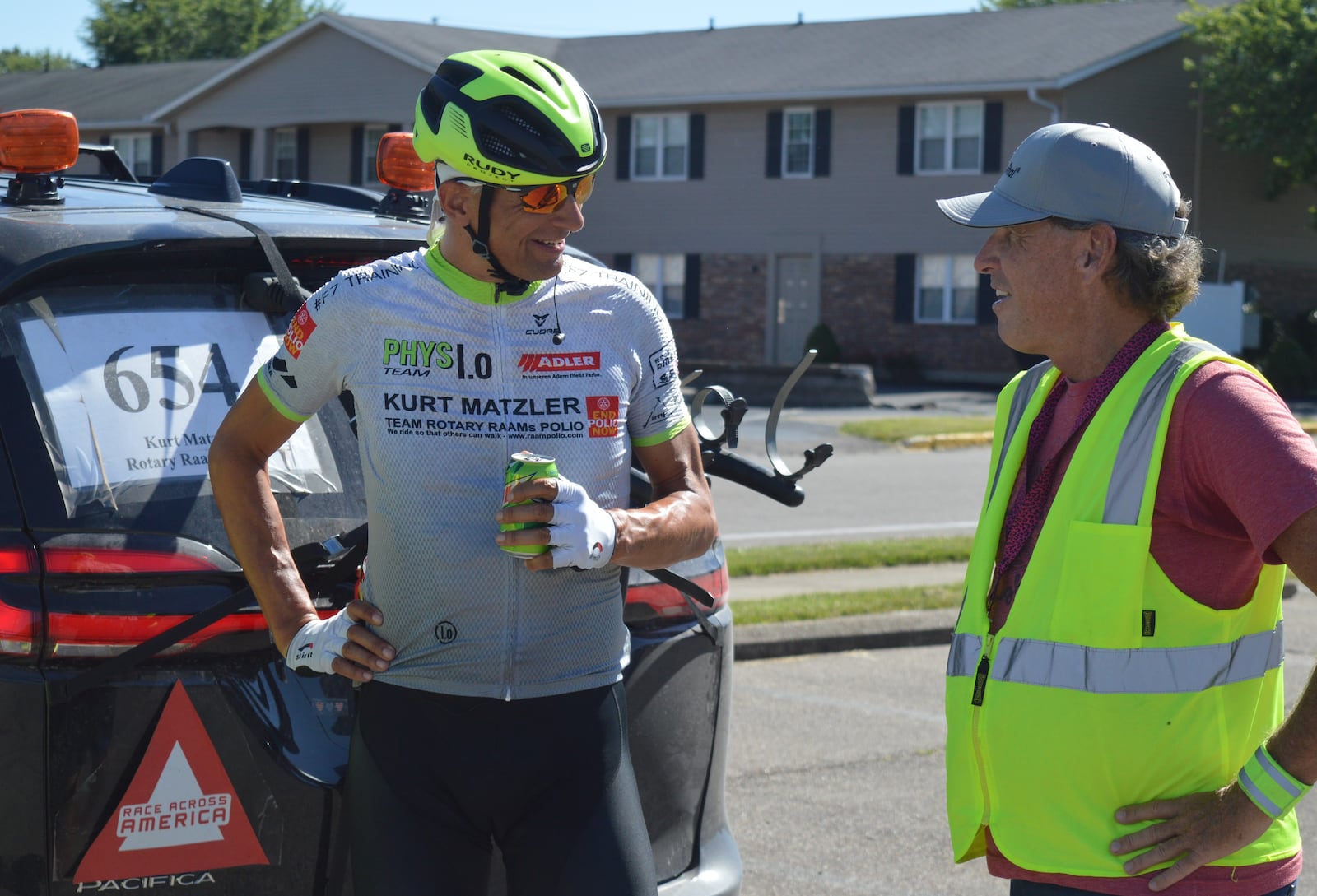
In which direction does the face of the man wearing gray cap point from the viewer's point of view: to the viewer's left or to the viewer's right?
to the viewer's left

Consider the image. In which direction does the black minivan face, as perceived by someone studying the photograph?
facing away from the viewer and to the left of the viewer

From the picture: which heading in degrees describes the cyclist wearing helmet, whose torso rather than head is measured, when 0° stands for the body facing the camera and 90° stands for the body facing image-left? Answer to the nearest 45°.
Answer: approximately 0°

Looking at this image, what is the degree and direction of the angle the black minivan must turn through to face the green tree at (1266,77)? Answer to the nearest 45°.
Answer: approximately 90° to its right

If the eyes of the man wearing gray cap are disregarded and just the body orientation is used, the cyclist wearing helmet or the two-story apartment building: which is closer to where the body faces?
the cyclist wearing helmet

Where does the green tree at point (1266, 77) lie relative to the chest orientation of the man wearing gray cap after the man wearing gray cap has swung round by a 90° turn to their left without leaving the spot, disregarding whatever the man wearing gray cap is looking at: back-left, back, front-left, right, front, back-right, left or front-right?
back-left

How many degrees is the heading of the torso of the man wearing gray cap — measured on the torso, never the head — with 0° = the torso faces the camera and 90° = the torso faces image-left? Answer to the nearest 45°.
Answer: approximately 45°
